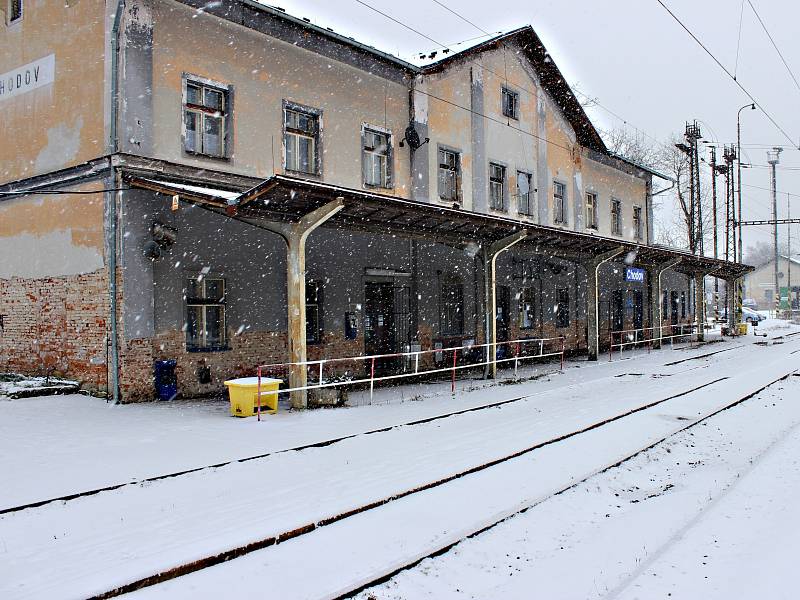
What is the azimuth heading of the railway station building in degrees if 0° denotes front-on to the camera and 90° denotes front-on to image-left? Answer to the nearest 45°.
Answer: approximately 315°

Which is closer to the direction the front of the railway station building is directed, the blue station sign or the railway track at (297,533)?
the railway track

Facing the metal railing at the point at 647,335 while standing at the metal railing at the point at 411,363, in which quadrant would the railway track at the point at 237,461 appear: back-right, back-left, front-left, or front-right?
back-right

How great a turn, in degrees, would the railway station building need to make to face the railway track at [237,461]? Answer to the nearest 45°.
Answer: approximately 45° to its right

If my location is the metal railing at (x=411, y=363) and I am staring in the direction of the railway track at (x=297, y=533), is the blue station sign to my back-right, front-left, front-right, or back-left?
back-left
